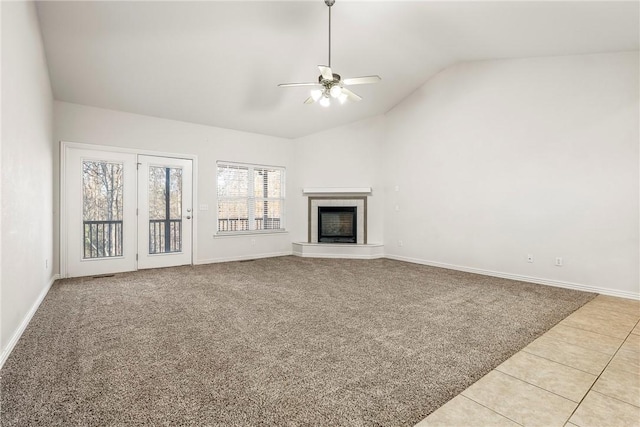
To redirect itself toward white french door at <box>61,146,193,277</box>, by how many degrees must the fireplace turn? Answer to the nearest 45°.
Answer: approximately 45° to its right

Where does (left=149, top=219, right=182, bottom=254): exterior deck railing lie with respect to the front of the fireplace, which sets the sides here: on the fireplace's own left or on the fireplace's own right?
on the fireplace's own right

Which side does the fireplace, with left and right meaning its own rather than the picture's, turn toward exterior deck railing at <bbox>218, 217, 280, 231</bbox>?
right

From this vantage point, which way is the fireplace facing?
toward the camera

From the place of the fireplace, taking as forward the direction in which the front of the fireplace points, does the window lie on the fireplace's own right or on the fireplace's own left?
on the fireplace's own right
